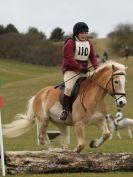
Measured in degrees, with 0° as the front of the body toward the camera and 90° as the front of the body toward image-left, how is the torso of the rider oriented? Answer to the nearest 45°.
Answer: approximately 315°

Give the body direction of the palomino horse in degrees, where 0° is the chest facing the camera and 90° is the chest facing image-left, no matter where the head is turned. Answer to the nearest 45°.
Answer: approximately 315°
